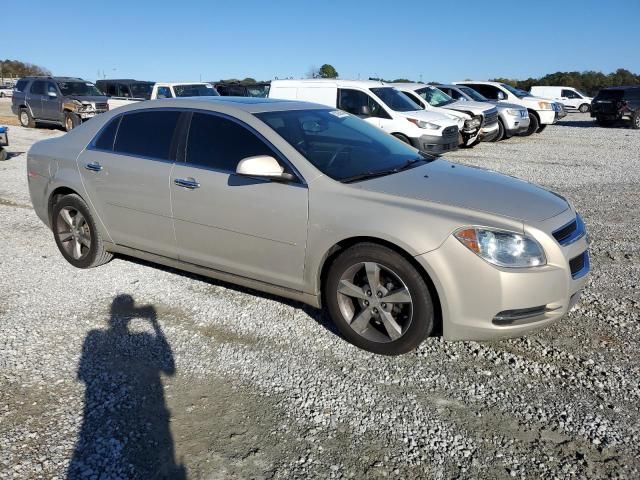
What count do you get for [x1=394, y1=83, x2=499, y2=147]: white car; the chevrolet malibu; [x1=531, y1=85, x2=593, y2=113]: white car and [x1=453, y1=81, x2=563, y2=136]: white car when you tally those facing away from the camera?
0

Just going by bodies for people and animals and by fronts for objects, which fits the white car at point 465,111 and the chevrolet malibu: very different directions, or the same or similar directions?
same or similar directions

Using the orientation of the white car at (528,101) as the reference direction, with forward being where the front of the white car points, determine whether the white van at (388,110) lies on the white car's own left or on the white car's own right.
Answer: on the white car's own right

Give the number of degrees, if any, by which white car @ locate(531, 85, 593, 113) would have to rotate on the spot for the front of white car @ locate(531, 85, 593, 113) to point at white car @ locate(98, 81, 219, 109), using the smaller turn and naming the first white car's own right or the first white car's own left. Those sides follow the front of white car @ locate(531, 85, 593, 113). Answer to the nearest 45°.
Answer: approximately 135° to the first white car's own right

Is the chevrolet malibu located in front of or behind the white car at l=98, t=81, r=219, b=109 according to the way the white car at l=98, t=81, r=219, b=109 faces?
in front

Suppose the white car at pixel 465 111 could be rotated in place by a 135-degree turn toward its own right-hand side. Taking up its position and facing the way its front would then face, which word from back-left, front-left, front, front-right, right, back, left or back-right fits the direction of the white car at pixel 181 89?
front

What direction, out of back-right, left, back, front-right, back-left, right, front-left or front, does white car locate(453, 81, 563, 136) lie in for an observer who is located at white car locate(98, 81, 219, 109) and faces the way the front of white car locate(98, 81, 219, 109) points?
front-left

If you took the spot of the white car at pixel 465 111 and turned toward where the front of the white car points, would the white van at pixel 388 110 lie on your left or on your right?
on your right

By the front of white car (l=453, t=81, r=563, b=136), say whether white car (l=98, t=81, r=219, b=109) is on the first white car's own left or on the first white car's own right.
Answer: on the first white car's own right

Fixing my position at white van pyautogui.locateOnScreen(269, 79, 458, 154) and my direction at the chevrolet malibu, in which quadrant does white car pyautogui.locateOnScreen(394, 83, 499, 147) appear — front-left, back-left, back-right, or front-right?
back-left

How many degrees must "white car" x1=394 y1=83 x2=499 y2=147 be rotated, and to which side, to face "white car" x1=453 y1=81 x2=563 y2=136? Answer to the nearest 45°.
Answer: approximately 90° to its left

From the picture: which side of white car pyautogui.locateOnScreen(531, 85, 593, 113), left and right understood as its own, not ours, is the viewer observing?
right

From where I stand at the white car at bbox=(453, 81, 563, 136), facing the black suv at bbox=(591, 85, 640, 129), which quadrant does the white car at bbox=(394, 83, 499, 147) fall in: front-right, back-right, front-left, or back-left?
back-right

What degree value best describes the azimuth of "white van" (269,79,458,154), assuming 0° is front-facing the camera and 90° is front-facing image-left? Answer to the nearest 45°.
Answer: approximately 315°

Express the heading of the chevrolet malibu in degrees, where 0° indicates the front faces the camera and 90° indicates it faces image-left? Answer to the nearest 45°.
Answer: approximately 315°

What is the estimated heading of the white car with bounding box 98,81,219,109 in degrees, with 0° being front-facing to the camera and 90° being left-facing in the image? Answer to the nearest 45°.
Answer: approximately 315°
